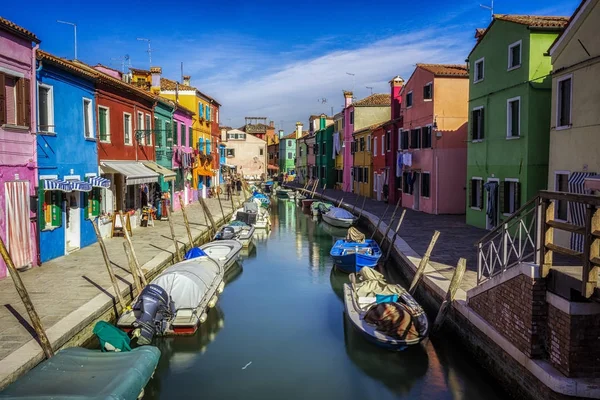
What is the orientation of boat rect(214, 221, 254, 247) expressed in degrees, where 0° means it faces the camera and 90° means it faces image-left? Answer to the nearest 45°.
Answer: approximately 225°

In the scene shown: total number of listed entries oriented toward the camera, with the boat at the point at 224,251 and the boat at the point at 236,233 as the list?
0

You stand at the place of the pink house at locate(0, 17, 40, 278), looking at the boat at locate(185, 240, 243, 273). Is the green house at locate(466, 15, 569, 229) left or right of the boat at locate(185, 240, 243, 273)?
right

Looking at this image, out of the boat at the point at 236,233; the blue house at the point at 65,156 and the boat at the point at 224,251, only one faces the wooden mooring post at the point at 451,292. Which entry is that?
the blue house

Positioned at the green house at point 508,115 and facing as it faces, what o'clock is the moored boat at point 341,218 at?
The moored boat is roughly at 3 o'clock from the green house.

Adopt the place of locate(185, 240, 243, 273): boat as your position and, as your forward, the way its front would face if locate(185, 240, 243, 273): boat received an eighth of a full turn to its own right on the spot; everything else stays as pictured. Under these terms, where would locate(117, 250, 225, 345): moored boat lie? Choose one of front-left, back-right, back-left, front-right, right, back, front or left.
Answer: right

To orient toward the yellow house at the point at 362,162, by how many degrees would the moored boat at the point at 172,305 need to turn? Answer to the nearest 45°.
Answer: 0° — it already faces it

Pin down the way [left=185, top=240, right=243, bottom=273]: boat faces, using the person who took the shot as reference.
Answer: facing away from the viewer and to the right of the viewer

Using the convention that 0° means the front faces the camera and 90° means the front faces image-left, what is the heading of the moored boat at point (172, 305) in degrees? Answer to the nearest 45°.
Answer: approximately 225°

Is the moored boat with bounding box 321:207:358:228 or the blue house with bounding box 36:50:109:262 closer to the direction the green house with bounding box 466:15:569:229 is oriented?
the blue house

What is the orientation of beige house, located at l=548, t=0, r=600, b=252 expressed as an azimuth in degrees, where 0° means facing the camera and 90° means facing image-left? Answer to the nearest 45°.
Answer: approximately 45°

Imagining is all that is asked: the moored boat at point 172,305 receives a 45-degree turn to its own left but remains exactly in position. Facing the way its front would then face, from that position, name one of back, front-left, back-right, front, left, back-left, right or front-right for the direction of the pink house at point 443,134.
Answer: front-right

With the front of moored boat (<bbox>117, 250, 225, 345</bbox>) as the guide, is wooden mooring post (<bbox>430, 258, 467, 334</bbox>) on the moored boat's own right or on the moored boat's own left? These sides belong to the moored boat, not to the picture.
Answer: on the moored boat's own right

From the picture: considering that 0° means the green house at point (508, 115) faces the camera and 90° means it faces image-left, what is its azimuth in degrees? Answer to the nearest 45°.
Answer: approximately 45°

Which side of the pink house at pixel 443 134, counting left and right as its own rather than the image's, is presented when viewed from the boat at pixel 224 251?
front
